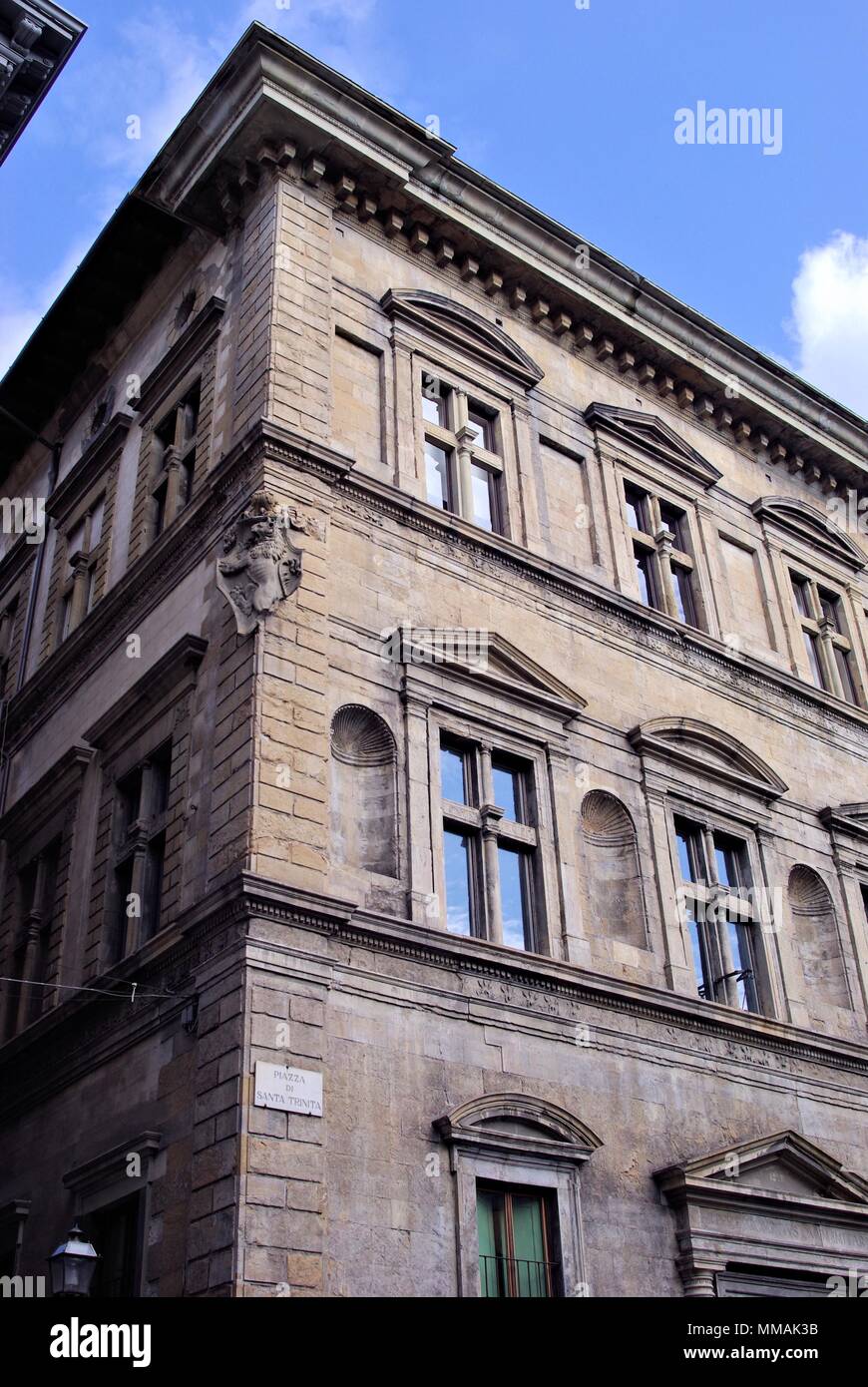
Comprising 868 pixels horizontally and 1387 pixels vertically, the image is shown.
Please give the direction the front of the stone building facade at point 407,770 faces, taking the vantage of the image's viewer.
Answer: facing the viewer and to the right of the viewer
